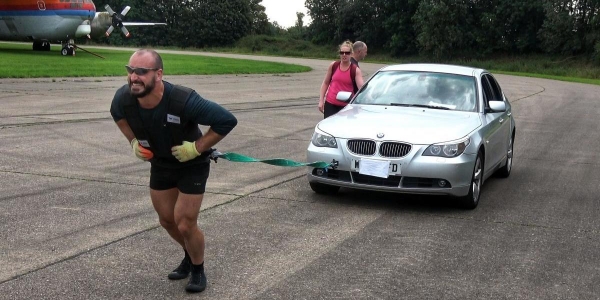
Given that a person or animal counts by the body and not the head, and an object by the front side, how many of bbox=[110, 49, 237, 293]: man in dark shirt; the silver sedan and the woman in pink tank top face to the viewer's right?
0

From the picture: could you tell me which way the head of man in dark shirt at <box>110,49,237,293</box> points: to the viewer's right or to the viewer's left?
to the viewer's left

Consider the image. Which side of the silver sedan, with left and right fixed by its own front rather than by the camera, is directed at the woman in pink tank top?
right

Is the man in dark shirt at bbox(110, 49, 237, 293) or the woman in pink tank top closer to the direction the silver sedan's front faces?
the man in dark shirt

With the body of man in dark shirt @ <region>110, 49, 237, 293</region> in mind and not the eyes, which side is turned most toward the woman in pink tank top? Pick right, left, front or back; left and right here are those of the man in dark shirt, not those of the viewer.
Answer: back

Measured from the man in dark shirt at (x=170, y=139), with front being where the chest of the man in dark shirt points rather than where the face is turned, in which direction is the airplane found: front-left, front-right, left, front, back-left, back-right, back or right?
back-right

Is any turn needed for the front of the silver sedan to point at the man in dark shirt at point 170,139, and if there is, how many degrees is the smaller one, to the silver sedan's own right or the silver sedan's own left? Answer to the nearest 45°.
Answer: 0° — it already faces them

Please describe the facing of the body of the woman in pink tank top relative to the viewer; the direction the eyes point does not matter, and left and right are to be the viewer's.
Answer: facing the viewer

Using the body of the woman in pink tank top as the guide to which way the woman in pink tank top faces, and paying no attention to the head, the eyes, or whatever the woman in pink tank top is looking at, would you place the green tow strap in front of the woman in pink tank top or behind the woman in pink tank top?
in front

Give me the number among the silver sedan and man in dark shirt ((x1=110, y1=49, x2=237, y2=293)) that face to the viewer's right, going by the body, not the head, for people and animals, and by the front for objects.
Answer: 0

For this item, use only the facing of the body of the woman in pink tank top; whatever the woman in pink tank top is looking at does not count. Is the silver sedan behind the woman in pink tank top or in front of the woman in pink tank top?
in front

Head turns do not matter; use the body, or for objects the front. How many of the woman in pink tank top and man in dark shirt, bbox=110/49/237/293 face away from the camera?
0

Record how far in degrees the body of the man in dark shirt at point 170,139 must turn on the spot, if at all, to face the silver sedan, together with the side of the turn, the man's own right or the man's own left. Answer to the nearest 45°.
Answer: approximately 180°

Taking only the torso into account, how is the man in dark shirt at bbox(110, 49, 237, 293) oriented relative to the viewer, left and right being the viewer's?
facing the viewer and to the left of the viewer
